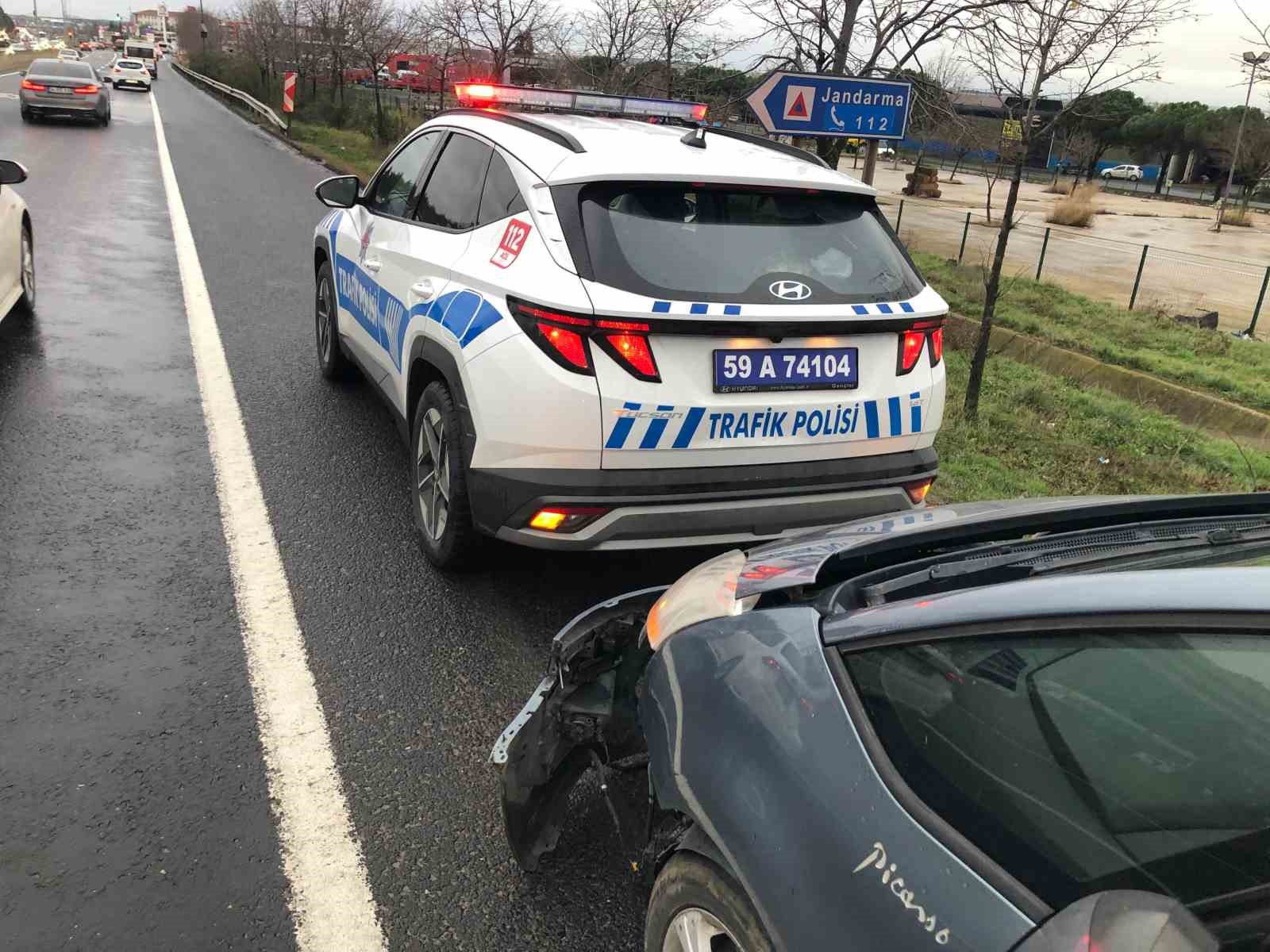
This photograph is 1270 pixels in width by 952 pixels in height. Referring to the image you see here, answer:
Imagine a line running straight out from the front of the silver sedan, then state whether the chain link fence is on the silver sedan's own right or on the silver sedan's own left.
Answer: on the silver sedan's own right

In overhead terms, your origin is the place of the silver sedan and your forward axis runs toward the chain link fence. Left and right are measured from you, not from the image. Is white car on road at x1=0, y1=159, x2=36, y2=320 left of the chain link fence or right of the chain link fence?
right

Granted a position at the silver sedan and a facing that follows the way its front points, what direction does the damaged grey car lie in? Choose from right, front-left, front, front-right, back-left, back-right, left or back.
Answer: back

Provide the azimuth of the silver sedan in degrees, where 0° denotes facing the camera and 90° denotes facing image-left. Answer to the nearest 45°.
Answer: approximately 180°

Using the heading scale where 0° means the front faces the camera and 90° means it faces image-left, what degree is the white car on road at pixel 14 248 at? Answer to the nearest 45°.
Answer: approximately 225°

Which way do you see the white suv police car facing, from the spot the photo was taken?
facing away from the viewer and to the left of the viewer

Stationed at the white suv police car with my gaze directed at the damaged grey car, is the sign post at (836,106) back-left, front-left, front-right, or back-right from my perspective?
back-left

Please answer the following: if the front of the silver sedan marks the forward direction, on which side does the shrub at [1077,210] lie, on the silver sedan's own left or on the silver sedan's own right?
on the silver sedan's own right

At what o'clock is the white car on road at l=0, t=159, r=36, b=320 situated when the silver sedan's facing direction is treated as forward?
The white car on road is roughly at 6 o'clock from the silver sedan.

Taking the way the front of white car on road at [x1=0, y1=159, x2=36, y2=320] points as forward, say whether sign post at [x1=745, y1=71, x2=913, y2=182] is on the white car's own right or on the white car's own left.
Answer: on the white car's own right

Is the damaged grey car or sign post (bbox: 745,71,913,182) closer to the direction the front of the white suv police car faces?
the sign post
